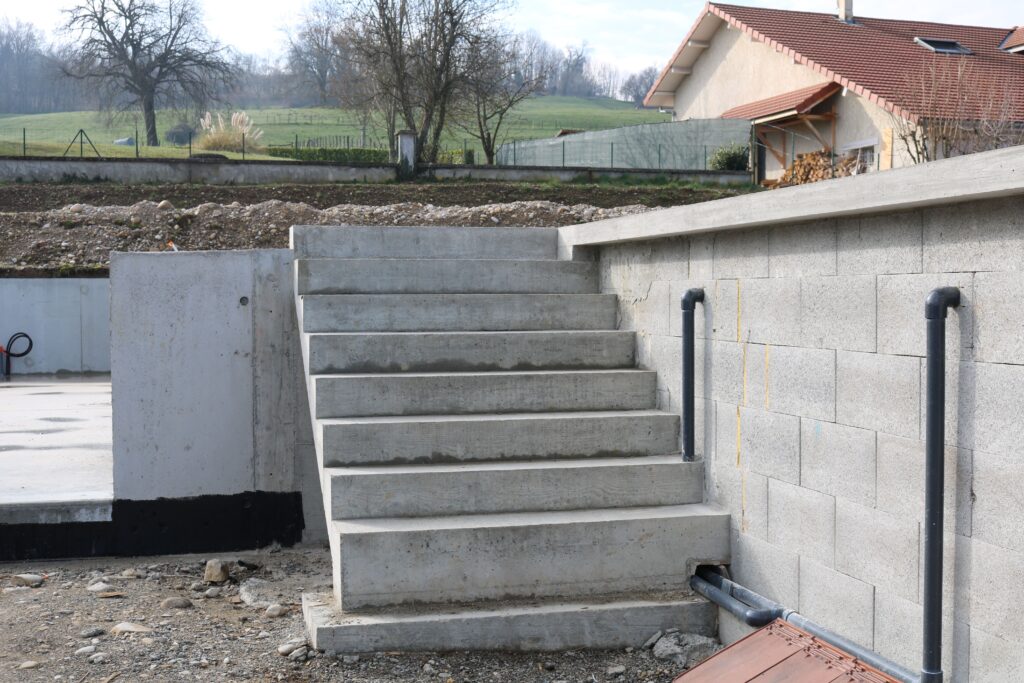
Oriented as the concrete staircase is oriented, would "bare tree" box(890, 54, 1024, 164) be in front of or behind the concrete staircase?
behind

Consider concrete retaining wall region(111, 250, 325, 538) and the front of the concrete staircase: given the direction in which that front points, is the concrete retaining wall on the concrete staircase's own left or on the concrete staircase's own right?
on the concrete staircase's own right

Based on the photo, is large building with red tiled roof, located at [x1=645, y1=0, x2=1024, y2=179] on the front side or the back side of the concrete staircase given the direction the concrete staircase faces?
on the back side

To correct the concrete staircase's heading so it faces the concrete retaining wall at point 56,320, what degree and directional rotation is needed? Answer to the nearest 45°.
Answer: approximately 135° to its right

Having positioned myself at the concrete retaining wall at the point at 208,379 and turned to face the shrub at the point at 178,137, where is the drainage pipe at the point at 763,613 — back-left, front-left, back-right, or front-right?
back-right

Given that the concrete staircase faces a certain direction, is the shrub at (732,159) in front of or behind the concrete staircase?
behind

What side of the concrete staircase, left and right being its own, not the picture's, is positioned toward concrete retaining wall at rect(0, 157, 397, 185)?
back

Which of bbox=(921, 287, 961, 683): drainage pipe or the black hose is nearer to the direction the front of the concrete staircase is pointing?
the drainage pipe

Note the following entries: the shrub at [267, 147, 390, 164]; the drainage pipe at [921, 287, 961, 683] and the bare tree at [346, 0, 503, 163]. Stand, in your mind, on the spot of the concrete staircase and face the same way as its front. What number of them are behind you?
2

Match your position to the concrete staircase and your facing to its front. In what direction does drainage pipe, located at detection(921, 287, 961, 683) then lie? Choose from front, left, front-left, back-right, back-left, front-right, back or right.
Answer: front-left

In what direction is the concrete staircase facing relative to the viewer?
toward the camera

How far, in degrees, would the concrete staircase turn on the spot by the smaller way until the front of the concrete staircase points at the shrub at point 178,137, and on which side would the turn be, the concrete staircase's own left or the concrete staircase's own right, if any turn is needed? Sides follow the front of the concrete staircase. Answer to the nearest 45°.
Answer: approximately 180°

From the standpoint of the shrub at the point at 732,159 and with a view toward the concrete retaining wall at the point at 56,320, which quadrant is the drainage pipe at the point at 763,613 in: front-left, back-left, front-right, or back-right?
front-left

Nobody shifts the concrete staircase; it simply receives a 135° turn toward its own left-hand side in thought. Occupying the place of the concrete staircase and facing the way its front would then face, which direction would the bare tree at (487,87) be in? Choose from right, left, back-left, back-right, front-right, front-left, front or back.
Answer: front-left

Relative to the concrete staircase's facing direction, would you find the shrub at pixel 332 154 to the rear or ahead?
to the rear
